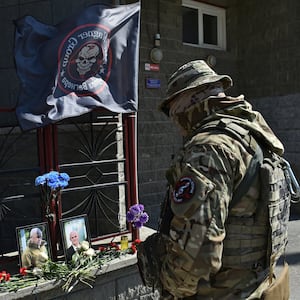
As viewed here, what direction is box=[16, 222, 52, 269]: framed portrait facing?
toward the camera

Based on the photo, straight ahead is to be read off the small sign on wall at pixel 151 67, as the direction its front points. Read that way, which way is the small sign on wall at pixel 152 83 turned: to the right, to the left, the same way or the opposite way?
the same way

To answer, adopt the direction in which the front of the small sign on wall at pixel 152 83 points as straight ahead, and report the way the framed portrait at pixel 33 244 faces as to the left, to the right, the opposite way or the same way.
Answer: the same way

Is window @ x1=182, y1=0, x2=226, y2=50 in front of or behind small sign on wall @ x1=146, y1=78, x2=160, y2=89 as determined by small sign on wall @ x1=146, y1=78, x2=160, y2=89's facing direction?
behind

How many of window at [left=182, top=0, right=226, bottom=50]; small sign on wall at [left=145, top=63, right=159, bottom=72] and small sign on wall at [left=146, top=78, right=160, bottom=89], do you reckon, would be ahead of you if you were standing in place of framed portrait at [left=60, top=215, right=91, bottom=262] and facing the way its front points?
0

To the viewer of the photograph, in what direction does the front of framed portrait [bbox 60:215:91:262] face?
facing the viewer

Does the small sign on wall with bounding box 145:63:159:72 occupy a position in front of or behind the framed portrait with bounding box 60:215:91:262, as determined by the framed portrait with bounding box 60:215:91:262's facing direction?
behind

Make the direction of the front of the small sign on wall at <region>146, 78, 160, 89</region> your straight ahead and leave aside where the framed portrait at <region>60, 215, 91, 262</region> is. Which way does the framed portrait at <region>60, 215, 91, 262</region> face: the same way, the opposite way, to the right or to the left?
the same way

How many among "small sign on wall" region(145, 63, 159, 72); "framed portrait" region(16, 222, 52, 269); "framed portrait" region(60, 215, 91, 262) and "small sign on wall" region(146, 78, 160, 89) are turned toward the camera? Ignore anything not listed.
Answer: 4

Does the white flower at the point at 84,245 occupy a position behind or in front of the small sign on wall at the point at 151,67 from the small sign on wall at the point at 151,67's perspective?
in front

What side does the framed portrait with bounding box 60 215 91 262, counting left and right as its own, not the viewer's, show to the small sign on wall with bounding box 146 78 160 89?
left

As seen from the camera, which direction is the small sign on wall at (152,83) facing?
toward the camera

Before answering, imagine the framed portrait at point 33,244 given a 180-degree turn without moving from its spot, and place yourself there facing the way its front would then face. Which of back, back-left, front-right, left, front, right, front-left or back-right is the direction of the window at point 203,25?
front-right

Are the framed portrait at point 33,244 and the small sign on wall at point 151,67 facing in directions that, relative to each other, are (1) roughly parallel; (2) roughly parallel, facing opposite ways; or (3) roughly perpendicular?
roughly parallel

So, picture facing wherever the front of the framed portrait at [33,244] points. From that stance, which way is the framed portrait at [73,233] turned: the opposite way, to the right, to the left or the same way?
the same way

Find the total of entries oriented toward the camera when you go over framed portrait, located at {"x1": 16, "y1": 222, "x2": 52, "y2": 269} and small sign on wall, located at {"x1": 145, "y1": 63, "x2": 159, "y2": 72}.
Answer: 2
